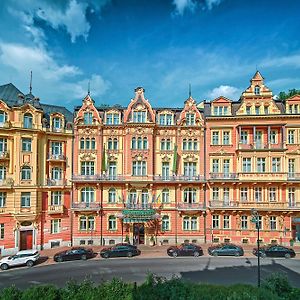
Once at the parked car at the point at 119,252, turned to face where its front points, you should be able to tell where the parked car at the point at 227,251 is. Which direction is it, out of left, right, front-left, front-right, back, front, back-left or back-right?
back

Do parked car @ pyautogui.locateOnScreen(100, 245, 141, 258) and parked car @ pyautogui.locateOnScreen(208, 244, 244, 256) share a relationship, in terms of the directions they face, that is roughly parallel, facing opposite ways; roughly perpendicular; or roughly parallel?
roughly parallel

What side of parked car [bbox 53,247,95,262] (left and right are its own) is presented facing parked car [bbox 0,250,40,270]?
front

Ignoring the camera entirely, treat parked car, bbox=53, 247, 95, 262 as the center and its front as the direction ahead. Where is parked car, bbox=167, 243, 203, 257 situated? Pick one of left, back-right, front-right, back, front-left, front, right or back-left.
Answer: back

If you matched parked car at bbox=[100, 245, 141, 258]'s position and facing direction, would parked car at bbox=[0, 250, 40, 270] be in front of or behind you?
in front

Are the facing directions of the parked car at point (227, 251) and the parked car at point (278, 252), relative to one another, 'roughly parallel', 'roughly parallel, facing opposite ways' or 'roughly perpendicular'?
roughly parallel

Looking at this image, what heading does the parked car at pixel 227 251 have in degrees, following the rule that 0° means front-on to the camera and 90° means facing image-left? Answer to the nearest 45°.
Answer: approximately 90°

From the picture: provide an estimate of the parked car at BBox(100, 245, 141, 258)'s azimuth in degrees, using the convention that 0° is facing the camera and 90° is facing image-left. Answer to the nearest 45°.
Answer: approximately 90°

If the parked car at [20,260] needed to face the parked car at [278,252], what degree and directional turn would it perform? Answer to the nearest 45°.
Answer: approximately 180°

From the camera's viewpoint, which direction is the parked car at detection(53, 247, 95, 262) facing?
to the viewer's left

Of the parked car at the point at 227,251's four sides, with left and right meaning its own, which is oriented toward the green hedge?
left

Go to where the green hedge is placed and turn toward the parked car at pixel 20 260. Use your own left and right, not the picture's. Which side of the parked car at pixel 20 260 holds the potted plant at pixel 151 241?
right

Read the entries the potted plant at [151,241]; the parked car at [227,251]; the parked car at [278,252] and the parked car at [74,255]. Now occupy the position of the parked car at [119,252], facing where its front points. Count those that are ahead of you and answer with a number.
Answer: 1

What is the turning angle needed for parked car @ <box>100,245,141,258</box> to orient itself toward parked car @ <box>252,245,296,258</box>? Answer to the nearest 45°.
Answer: approximately 180°

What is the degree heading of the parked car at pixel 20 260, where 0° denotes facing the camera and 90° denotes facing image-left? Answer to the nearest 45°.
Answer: approximately 90°

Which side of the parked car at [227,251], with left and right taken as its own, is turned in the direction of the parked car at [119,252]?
front

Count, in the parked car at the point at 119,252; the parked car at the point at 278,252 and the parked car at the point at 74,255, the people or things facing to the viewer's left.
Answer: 3

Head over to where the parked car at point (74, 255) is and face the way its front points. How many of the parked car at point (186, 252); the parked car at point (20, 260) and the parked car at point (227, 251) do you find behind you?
2

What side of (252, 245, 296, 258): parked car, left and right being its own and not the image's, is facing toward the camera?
left
